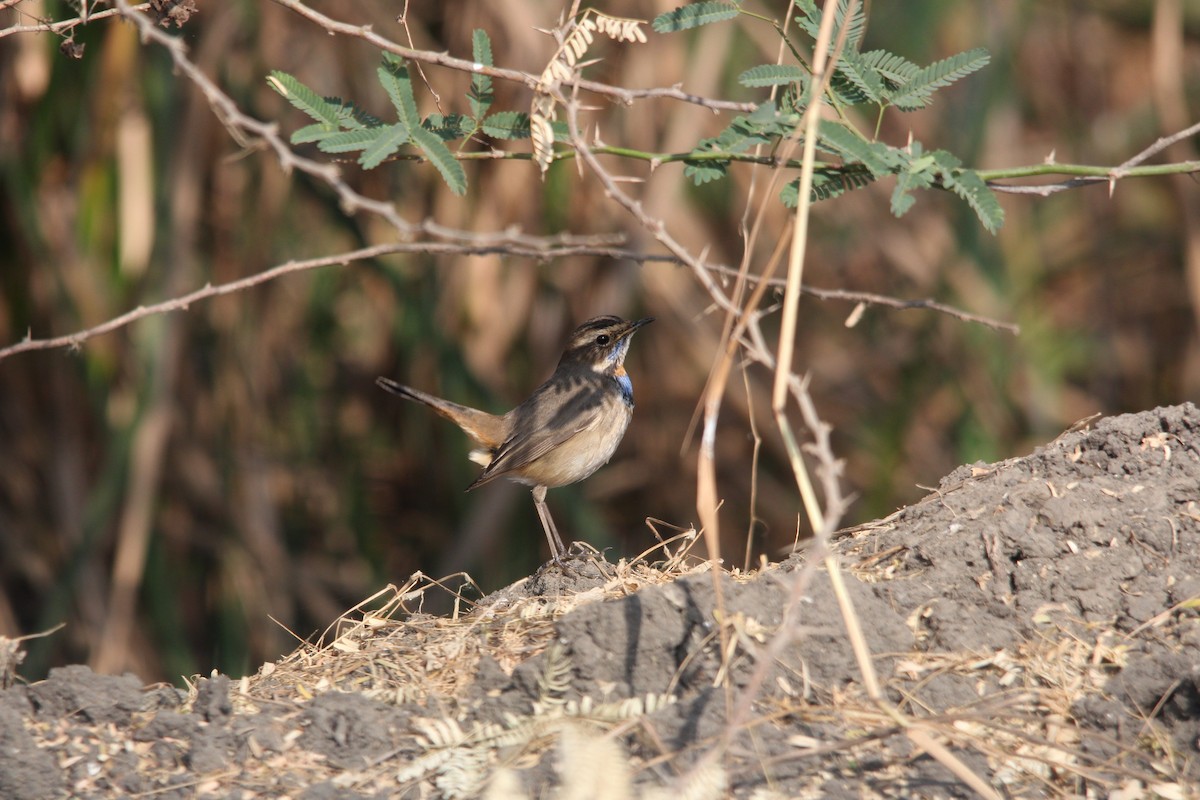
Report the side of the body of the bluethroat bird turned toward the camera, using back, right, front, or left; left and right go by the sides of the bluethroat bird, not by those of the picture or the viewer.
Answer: right
